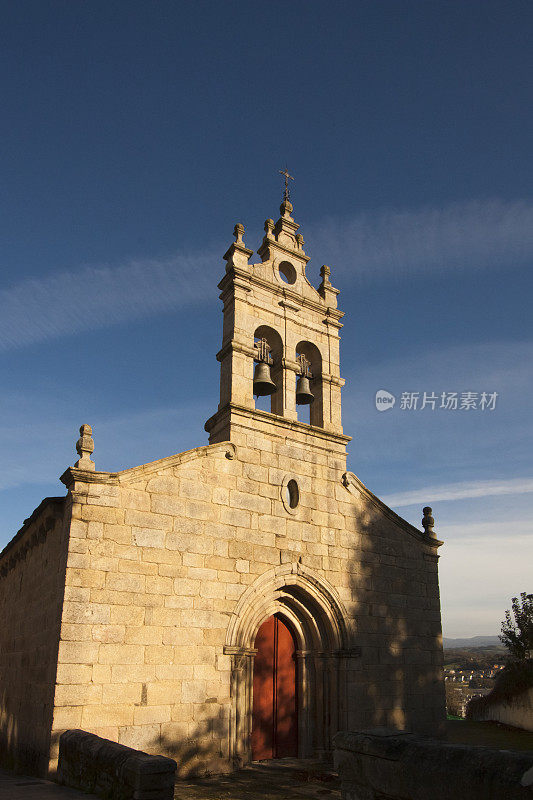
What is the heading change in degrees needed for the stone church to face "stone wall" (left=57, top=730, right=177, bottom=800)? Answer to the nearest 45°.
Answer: approximately 45° to its right

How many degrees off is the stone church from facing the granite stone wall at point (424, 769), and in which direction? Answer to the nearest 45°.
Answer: approximately 45° to its right

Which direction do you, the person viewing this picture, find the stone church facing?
facing the viewer and to the right of the viewer
